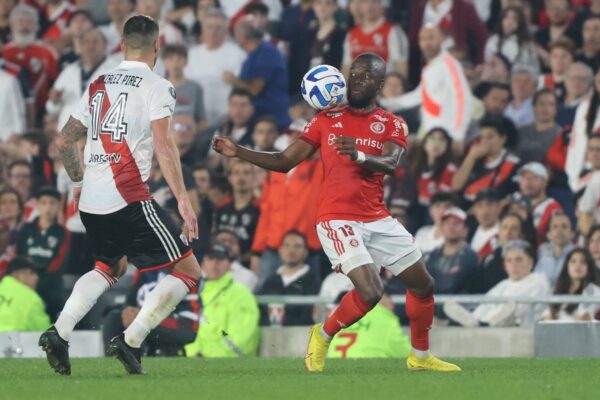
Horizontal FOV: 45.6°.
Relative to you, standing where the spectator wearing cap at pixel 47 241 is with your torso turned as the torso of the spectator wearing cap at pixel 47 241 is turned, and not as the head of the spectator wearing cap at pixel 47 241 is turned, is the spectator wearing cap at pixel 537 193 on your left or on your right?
on your left

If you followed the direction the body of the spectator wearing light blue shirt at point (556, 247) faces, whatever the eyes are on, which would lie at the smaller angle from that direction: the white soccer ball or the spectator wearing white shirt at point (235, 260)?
the white soccer ball

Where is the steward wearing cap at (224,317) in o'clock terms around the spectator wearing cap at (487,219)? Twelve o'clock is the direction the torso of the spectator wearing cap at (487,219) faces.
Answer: the steward wearing cap at (224,317) is roughly at 2 o'clock from the spectator wearing cap at (487,219).

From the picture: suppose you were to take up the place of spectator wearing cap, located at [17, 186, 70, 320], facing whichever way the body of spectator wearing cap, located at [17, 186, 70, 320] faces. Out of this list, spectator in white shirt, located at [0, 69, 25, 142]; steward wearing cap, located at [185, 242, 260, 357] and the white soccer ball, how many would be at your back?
1
